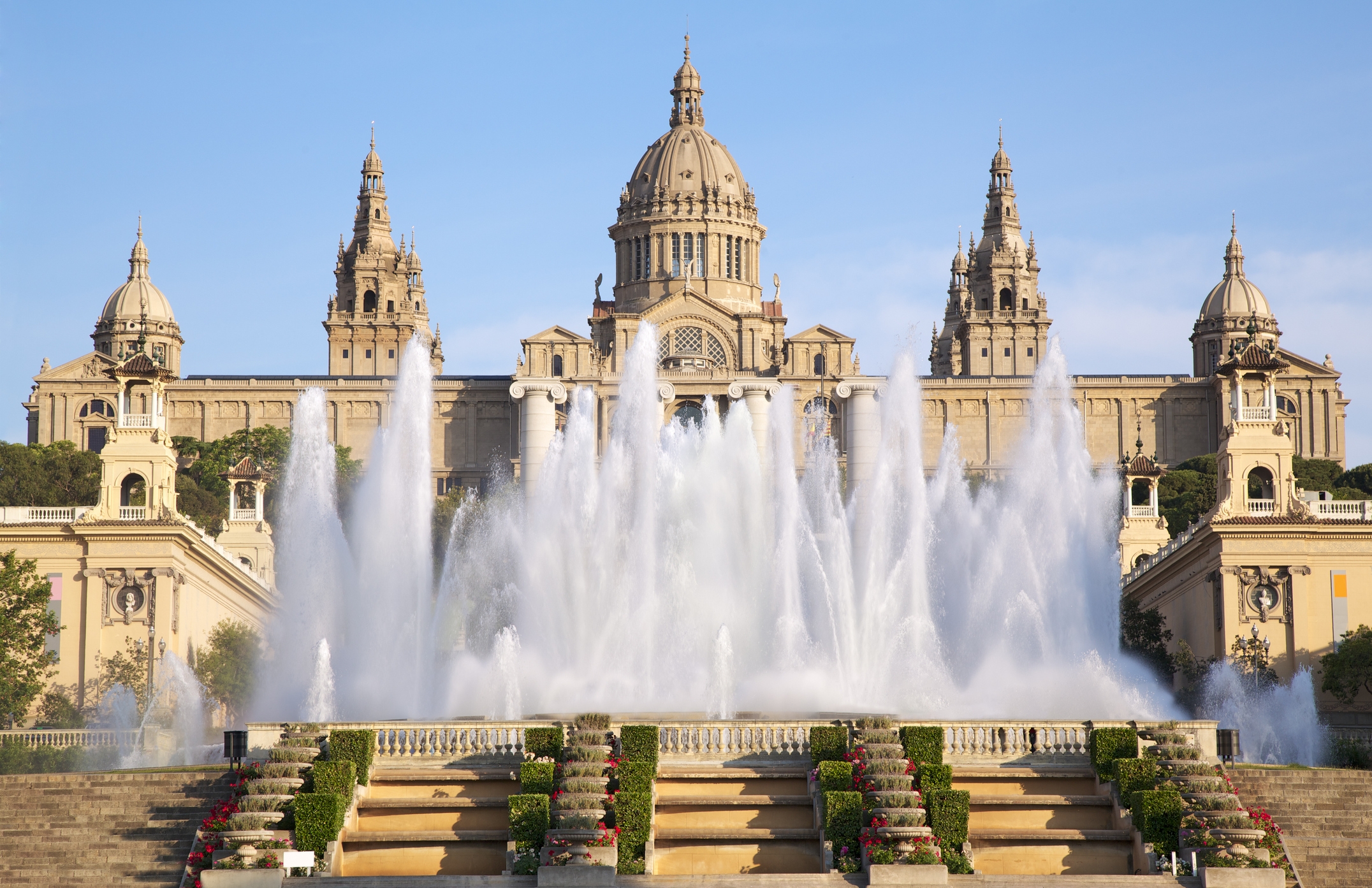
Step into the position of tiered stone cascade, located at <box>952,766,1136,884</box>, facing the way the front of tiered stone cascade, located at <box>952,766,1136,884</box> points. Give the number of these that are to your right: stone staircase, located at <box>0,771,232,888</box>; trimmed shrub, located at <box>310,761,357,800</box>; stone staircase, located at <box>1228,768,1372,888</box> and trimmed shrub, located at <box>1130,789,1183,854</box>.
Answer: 2

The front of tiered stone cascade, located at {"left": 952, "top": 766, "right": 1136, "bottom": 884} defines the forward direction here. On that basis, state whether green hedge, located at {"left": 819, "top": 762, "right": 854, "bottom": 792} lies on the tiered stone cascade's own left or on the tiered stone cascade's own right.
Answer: on the tiered stone cascade's own right

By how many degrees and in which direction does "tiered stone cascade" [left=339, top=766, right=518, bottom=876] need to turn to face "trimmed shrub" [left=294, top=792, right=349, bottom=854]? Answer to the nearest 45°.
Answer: approximately 45° to its right

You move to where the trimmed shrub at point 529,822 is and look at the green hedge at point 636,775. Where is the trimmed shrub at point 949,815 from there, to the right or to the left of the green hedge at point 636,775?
right

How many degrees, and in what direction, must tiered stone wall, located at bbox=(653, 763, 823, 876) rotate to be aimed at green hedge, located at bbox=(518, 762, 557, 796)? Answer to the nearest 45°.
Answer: approximately 90° to its right

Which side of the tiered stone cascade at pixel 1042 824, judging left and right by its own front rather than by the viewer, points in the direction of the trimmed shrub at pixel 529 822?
right

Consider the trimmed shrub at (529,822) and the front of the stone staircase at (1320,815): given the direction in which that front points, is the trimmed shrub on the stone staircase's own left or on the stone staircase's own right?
on the stone staircase's own right

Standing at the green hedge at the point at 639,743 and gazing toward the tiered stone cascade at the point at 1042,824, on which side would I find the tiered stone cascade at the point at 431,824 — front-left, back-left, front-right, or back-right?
back-right

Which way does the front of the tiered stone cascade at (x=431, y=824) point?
toward the camera

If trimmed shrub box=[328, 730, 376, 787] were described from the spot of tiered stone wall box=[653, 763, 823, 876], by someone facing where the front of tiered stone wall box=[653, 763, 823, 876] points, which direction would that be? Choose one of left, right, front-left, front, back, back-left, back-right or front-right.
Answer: right

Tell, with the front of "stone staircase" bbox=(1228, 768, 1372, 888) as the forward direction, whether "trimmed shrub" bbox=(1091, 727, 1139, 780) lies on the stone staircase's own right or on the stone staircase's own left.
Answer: on the stone staircase's own right

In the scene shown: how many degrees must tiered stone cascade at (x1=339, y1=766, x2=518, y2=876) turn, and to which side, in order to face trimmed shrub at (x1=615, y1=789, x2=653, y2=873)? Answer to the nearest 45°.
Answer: approximately 45° to its left

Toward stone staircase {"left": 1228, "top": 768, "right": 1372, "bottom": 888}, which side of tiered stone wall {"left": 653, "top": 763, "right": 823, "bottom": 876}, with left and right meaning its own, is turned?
left

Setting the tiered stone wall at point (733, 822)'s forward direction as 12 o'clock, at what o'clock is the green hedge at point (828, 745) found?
The green hedge is roughly at 8 o'clock from the tiered stone wall.
